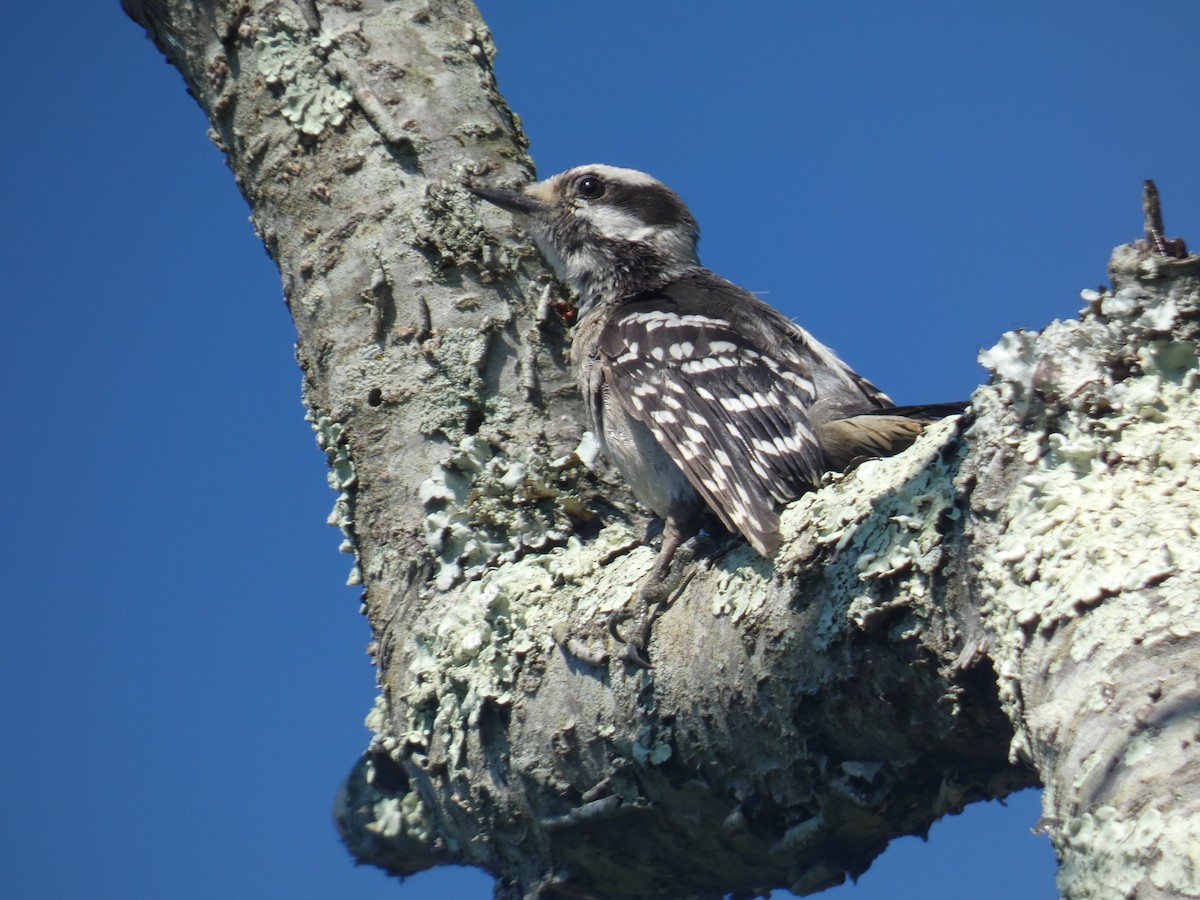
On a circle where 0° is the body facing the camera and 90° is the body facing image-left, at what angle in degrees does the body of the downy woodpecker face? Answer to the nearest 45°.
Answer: approximately 90°
